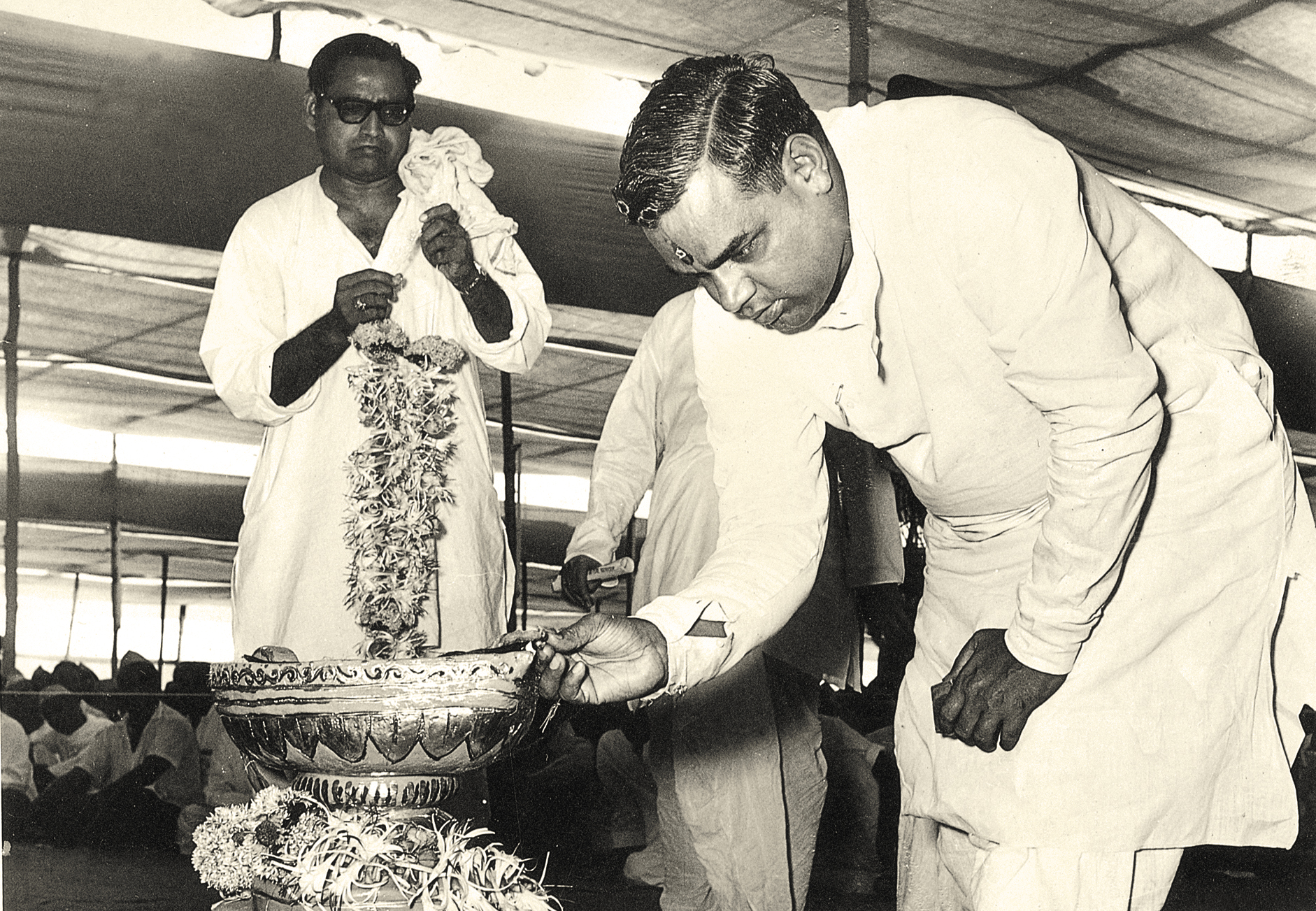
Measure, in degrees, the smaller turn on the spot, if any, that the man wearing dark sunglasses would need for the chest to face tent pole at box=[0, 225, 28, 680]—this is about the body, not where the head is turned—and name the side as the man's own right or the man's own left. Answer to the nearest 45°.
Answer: approximately 135° to the man's own right

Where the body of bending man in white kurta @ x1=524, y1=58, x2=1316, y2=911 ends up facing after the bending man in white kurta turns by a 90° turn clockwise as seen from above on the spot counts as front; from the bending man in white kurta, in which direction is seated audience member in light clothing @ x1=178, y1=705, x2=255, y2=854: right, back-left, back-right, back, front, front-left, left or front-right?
front

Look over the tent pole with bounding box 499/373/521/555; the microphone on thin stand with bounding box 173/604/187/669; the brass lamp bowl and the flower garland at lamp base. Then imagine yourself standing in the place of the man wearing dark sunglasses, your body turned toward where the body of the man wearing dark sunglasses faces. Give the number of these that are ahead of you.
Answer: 2

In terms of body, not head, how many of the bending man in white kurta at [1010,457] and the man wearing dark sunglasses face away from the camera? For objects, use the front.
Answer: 0

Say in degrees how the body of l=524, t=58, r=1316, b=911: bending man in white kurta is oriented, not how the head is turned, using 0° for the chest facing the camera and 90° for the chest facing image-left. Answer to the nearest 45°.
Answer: approximately 45°

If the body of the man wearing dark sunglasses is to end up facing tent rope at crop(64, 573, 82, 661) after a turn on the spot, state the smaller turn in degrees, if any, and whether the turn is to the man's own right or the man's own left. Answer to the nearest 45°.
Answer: approximately 135° to the man's own right

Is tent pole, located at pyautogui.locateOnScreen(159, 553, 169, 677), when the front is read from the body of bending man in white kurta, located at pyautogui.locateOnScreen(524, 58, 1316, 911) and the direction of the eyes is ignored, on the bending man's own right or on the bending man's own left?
on the bending man's own right

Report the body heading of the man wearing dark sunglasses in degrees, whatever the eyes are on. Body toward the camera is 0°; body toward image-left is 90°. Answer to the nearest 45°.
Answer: approximately 0°

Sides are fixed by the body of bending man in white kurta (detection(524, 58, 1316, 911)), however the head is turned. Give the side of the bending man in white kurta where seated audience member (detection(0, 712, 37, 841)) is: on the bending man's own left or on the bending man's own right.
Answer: on the bending man's own right
